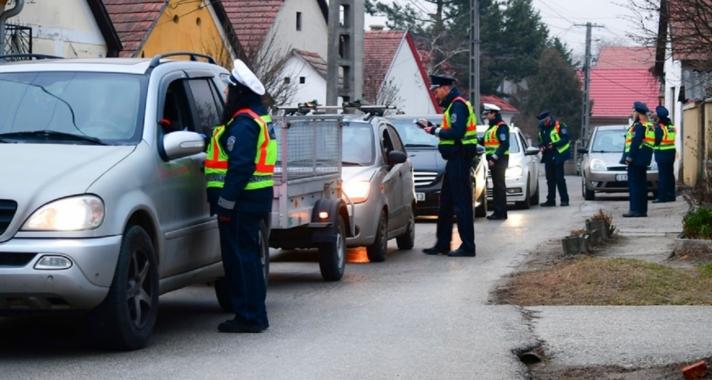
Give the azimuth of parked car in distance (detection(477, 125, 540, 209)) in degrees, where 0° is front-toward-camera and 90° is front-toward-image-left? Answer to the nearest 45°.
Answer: approximately 45°

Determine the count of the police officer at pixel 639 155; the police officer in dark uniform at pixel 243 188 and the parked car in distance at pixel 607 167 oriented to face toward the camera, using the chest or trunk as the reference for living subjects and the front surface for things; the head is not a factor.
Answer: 1

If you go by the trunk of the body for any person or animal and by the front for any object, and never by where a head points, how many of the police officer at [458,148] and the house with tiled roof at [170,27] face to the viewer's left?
1

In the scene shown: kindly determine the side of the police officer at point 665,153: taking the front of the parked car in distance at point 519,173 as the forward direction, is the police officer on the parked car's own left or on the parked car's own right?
on the parked car's own left

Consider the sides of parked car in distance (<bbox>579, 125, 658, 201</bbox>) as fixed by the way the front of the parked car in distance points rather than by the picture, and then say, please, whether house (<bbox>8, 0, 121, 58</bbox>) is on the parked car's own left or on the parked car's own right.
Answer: on the parked car's own right

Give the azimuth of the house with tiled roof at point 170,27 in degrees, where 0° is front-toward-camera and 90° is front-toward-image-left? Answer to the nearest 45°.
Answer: approximately 315°

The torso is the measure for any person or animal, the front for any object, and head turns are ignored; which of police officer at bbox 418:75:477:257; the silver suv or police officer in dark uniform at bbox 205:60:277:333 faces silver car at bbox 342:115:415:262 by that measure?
the police officer

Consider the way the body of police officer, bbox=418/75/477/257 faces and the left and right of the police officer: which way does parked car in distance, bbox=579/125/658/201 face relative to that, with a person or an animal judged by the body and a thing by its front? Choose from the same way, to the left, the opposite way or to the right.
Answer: to the left

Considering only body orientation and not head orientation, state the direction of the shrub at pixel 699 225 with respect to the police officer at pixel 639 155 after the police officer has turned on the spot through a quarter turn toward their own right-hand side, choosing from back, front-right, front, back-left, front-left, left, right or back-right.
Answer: back

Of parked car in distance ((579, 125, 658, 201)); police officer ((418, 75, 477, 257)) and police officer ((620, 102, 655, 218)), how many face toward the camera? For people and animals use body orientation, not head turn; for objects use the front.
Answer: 1

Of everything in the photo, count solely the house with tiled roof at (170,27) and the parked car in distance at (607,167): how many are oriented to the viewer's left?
0

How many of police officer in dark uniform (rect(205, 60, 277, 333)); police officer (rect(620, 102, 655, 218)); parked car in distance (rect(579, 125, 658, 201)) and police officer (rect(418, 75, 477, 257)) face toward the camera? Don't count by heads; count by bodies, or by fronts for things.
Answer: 1

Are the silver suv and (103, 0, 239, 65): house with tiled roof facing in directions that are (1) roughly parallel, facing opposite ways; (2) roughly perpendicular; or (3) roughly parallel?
roughly perpendicular

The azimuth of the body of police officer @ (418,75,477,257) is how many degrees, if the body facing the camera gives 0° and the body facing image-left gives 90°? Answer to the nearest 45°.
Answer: approximately 90°

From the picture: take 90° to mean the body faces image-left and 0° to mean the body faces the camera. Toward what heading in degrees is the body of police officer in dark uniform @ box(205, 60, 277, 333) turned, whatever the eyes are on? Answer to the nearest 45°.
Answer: approximately 90°

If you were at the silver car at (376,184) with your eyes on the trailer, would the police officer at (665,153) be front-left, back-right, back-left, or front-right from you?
back-left

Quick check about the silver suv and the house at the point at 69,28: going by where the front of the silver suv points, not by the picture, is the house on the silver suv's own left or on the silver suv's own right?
on the silver suv's own right
